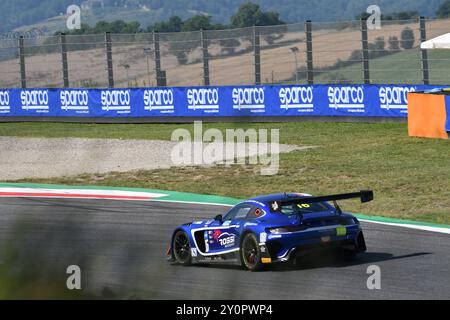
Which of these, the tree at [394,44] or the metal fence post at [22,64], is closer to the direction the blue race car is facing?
the metal fence post

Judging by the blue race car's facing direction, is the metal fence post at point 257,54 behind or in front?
in front

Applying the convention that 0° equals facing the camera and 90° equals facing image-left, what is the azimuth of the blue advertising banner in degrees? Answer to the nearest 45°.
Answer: approximately 0°

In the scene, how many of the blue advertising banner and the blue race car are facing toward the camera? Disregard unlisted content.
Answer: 1

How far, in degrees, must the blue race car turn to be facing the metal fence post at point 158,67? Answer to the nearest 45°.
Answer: approximately 45° to its right

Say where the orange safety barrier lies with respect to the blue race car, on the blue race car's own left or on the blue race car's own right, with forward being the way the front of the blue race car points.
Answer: on the blue race car's own right

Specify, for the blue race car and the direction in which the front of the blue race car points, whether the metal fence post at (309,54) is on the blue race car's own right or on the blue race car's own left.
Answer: on the blue race car's own right

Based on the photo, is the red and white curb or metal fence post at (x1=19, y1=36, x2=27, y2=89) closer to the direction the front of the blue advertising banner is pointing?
the red and white curb

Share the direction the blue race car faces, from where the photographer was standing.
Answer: facing away from the viewer and to the left of the viewer
